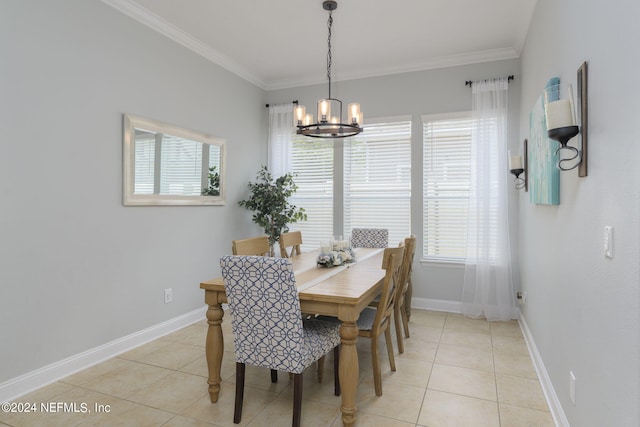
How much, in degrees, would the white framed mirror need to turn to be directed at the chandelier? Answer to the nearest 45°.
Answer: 0° — it already faces it

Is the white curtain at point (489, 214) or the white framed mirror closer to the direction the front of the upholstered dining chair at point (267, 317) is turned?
the white curtain

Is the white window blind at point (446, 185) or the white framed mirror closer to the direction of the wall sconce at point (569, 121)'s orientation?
the white framed mirror

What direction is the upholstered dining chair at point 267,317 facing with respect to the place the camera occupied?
facing away from the viewer and to the right of the viewer

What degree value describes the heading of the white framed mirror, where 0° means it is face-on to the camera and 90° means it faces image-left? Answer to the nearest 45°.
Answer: approximately 315°

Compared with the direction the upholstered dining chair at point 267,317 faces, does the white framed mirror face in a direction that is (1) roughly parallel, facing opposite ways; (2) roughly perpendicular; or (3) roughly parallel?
roughly perpendicular

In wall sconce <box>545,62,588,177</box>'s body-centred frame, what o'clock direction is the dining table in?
The dining table is roughly at 12 o'clock from the wall sconce.

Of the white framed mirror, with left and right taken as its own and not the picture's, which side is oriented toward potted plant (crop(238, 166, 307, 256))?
left

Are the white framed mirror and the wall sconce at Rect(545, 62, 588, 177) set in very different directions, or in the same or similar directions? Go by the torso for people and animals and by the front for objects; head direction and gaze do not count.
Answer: very different directions

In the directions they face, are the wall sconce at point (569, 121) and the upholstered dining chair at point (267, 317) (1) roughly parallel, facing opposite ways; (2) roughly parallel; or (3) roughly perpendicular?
roughly perpendicular

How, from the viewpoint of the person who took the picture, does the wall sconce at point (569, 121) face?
facing to the left of the viewer

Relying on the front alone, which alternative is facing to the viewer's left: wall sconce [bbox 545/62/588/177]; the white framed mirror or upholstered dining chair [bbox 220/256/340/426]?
the wall sconce

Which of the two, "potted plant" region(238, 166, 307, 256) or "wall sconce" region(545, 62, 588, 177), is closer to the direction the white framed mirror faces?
the wall sconce
